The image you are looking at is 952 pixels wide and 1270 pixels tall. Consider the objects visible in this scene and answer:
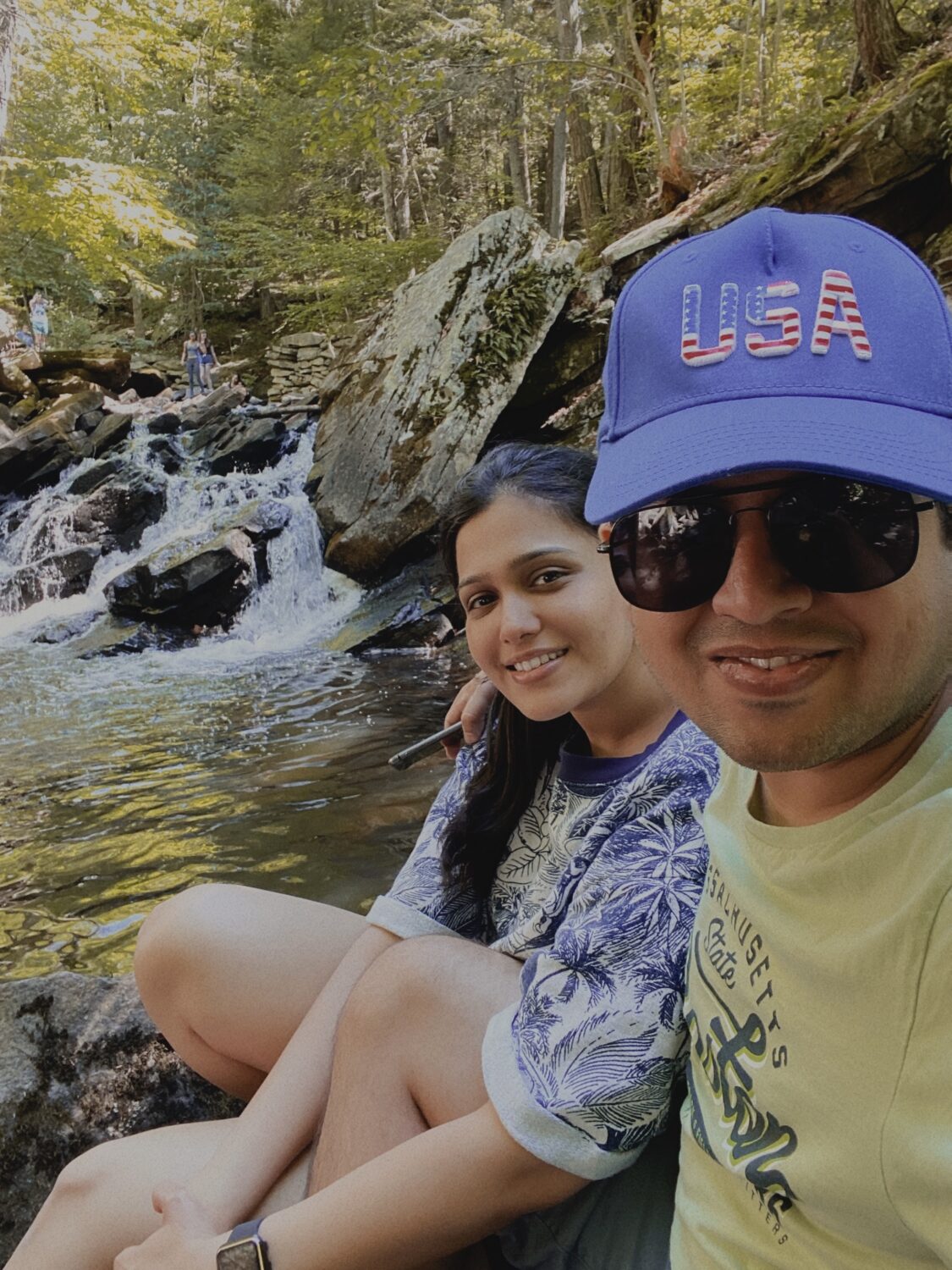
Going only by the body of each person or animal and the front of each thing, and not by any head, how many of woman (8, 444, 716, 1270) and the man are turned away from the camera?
0

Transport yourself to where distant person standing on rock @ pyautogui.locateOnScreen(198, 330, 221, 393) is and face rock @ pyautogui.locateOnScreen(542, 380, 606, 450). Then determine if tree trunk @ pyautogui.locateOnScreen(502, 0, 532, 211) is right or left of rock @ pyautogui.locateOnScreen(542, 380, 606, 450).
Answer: left

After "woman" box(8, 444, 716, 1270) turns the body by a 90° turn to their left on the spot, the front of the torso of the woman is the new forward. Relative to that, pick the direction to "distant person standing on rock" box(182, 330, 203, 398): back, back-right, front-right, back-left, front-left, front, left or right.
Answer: back-left

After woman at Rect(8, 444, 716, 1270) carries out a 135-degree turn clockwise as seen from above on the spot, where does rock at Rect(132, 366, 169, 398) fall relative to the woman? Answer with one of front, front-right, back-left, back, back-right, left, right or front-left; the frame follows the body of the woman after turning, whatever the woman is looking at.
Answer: front

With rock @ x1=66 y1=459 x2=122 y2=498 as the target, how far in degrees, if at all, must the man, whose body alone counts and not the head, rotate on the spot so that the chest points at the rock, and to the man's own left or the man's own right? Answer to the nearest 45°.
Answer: approximately 90° to the man's own right

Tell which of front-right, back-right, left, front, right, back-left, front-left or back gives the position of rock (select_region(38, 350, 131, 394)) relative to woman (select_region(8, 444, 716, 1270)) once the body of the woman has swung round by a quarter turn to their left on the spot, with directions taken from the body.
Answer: back-left

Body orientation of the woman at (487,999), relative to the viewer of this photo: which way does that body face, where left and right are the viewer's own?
facing the viewer and to the left of the viewer

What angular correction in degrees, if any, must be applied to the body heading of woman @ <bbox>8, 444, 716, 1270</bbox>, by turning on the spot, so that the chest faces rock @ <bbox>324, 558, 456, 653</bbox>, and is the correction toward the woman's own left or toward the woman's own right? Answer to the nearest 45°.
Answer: approximately 135° to the woman's own right

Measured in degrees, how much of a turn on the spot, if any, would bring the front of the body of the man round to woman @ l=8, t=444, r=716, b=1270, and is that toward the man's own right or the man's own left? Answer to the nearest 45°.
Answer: approximately 90° to the man's own right
